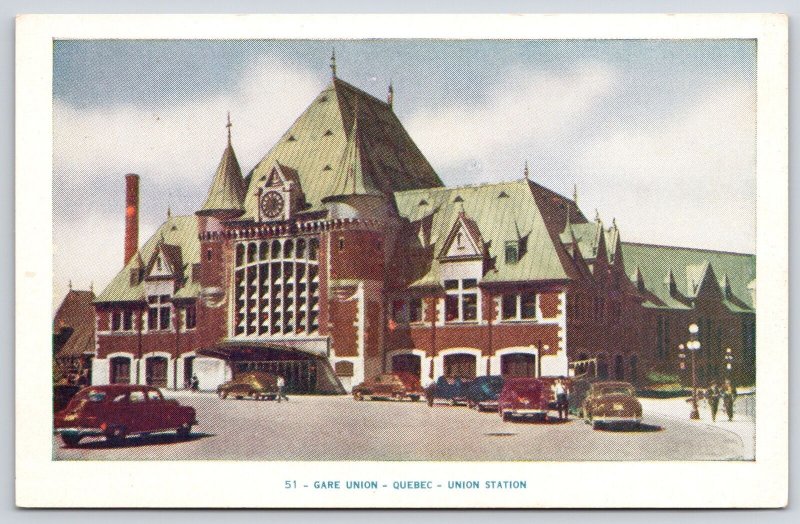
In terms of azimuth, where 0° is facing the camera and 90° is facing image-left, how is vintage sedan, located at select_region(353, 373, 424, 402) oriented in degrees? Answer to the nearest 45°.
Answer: approximately 90°

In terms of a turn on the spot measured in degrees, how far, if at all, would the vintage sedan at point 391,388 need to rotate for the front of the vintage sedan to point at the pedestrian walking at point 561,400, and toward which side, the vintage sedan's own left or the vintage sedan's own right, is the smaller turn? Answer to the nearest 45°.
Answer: approximately 180°

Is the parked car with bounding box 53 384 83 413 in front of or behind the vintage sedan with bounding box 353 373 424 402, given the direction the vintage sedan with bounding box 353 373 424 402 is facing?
in front

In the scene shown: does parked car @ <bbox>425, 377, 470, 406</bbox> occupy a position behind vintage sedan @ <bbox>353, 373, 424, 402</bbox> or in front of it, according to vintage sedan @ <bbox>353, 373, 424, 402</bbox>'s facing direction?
behind

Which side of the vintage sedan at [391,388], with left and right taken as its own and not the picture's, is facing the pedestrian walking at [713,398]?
back

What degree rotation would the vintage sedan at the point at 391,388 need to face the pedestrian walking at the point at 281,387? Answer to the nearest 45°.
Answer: approximately 45° to its right
